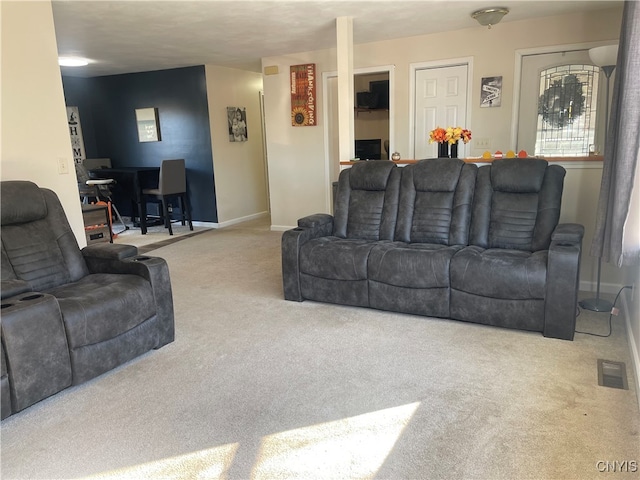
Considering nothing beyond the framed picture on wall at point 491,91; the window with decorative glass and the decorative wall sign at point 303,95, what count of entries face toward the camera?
3

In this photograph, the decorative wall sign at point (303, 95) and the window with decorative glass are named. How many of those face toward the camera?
2

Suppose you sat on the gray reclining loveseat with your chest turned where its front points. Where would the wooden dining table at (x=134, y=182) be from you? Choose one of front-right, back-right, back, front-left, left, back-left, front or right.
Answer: back-left

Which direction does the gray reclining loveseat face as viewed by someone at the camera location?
facing the viewer and to the right of the viewer

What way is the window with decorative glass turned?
toward the camera

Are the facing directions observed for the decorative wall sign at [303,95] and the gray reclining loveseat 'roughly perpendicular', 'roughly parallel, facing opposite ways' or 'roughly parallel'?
roughly perpendicular

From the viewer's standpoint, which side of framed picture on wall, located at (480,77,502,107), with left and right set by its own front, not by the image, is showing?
front

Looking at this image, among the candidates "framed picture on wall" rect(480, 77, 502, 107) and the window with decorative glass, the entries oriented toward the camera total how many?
2

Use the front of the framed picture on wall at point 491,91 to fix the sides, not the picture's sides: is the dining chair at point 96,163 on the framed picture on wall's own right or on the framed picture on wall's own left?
on the framed picture on wall's own right

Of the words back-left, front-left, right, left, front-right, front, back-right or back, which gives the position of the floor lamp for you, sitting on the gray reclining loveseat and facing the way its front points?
front-left

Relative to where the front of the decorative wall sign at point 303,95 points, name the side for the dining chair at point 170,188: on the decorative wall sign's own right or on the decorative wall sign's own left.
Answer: on the decorative wall sign's own right

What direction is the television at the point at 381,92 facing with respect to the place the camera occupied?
facing the viewer and to the left of the viewer

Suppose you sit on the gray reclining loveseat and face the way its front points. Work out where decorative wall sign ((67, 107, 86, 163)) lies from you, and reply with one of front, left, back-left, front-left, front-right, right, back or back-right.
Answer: back-left

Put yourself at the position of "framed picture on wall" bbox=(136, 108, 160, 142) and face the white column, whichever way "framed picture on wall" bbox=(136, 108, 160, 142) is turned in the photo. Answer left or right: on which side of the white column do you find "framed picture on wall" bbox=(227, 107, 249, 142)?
left
